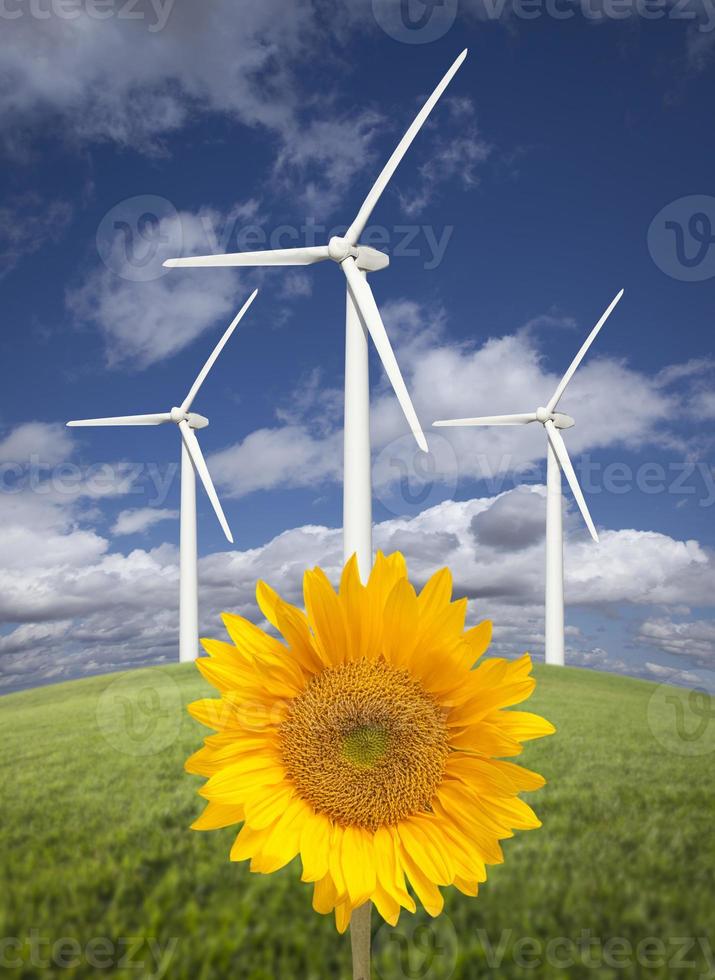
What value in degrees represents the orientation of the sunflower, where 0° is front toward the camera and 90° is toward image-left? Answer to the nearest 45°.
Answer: approximately 0°

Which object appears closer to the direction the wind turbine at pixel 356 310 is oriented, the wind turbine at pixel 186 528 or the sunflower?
the sunflower

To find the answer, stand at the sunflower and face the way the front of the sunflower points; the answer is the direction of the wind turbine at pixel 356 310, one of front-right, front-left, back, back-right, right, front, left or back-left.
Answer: back

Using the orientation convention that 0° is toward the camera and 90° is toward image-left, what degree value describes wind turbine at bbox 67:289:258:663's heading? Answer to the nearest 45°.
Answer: approximately 45°

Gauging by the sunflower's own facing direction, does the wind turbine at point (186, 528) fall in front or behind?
behind

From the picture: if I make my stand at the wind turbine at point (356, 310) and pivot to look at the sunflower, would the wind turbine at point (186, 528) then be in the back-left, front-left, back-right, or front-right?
back-right

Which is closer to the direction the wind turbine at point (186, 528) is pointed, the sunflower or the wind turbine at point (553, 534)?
the sunflower

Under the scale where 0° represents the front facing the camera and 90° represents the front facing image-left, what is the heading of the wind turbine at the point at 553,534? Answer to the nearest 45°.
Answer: approximately 45°

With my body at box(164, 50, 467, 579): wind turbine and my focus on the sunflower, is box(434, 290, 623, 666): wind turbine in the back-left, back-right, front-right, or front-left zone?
back-left
